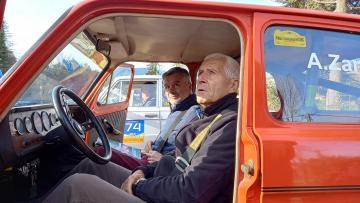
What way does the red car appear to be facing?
to the viewer's left

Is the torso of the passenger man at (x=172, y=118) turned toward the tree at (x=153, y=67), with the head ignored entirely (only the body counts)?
no

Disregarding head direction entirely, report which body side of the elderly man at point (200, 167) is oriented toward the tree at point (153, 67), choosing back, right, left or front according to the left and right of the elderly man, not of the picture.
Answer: right

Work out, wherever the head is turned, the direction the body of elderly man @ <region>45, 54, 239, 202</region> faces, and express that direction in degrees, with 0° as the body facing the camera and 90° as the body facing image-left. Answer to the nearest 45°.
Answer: approximately 90°

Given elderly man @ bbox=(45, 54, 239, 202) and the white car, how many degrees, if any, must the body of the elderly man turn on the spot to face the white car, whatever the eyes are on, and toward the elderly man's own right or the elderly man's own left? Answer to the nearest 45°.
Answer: approximately 90° to the elderly man's own right

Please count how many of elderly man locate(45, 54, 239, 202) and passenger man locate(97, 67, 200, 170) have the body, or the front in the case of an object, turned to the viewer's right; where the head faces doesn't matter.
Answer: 0

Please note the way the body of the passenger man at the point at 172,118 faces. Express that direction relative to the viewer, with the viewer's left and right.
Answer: facing the viewer and to the left of the viewer

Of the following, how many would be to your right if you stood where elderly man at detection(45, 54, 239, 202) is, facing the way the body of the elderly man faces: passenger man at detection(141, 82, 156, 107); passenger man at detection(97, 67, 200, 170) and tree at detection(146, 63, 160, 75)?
3

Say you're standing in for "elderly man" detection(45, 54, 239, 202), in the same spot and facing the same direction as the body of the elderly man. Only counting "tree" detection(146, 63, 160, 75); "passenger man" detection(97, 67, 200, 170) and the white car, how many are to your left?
0

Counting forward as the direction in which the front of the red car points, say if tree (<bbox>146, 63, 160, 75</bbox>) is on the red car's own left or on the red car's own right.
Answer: on the red car's own right

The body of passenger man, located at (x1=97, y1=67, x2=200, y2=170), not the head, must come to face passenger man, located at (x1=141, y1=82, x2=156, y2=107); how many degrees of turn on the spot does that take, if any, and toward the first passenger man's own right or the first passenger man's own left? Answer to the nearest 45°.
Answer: approximately 135° to the first passenger man's own right

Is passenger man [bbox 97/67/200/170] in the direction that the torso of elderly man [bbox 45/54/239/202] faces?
no

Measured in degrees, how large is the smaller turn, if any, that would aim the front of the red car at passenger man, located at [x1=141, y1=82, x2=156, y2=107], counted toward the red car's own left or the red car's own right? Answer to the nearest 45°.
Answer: approximately 90° to the red car's own right
